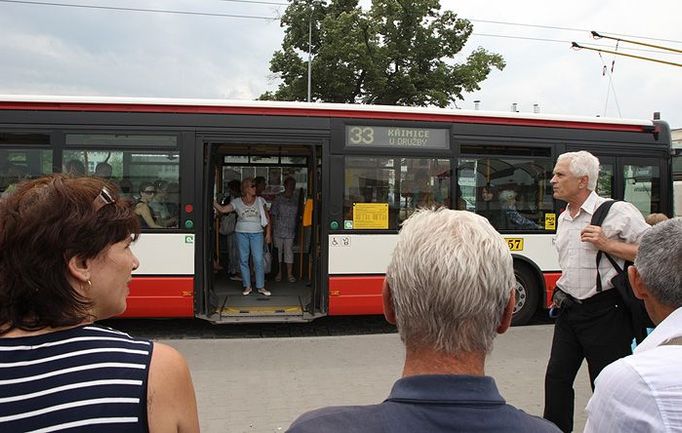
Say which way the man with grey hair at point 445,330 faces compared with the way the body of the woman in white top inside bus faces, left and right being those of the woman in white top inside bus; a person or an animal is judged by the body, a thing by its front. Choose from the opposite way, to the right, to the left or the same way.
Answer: the opposite way

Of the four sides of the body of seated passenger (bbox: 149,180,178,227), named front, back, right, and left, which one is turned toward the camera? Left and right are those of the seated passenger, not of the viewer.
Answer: right

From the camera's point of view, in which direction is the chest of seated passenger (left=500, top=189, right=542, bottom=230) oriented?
to the viewer's right

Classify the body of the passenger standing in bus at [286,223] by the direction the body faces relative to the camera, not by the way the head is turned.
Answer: toward the camera

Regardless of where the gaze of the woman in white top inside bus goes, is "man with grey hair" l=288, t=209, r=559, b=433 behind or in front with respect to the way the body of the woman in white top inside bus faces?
in front

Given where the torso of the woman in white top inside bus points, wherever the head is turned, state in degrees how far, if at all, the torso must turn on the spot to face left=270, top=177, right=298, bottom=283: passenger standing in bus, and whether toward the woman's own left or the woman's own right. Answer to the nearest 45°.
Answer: approximately 135° to the woman's own left

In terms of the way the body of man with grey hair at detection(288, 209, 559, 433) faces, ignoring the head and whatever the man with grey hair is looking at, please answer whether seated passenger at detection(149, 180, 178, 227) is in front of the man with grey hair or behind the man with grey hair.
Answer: in front

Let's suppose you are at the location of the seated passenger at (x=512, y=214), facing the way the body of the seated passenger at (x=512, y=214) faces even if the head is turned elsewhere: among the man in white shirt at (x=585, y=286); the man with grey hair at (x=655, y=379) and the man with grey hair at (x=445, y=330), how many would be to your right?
3

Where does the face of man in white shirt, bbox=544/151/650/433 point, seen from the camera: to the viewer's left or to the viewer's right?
to the viewer's left

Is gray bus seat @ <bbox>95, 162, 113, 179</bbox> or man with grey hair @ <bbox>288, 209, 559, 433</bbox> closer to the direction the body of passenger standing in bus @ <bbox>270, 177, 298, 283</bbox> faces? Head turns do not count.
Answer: the man with grey hair

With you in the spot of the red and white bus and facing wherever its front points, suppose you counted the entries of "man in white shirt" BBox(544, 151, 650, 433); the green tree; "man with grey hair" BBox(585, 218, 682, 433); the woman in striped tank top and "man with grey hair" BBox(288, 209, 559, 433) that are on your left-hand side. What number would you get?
1

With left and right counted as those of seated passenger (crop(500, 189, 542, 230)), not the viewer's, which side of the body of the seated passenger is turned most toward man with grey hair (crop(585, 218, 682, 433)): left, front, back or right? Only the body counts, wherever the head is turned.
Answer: right

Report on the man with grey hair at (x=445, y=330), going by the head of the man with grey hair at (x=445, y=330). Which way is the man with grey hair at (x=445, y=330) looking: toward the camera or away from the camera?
away from the camera

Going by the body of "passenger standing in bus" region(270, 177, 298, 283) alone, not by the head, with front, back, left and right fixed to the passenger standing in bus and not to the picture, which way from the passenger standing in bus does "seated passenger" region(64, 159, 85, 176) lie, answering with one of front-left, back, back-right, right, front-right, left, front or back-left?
front-right

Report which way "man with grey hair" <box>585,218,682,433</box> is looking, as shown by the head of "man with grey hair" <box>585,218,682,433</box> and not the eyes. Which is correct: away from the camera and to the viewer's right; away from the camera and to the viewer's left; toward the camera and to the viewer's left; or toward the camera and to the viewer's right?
away from the camera and to the viewer's left

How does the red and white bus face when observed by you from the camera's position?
facing to the right of the viewer
